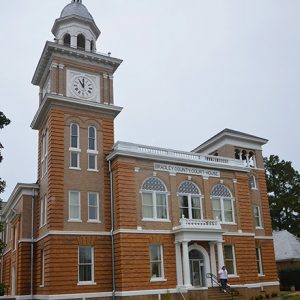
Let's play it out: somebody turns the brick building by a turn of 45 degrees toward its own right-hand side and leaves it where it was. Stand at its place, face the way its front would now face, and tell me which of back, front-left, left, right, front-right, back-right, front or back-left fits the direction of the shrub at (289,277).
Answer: back-left
